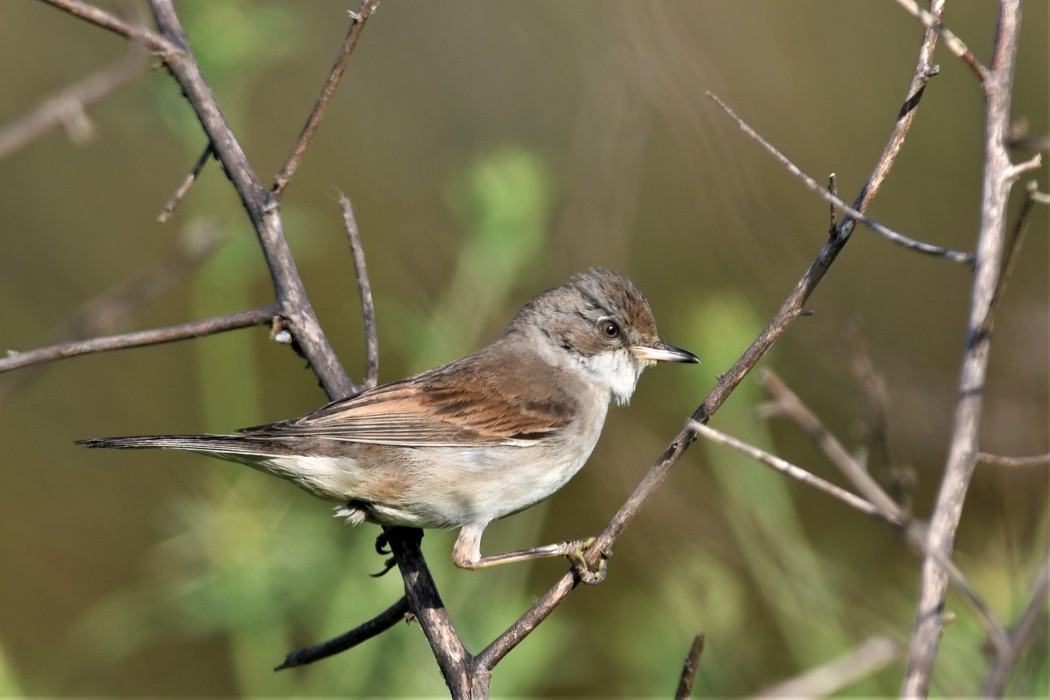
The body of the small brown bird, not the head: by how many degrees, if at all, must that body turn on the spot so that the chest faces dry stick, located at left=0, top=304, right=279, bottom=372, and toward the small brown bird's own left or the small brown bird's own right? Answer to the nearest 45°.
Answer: approximately 135° to the small brown bird's own right

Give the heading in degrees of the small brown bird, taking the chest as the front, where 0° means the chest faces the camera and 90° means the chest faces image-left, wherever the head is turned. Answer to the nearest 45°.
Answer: approximately 270°

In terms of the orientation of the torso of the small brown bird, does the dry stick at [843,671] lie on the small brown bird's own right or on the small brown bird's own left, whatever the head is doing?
on the small brown bird's own left

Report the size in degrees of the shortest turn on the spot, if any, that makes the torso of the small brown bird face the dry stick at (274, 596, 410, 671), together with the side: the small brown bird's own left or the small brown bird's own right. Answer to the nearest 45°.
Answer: approximately 135° to the small brown bird's own right
